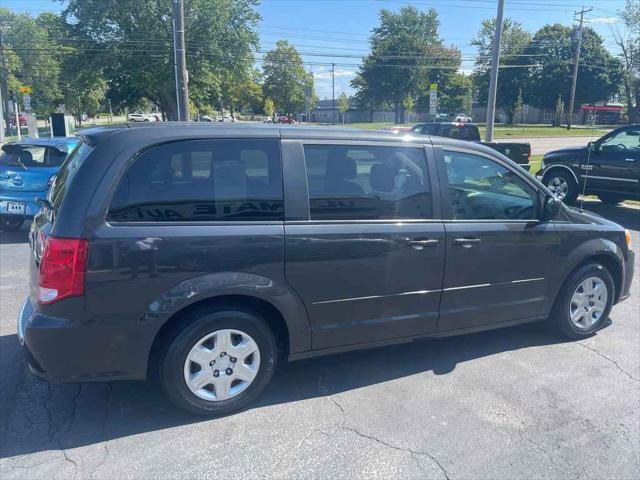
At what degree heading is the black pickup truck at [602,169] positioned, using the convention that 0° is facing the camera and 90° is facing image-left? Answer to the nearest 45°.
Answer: approximately 90°

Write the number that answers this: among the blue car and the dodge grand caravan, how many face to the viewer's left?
0

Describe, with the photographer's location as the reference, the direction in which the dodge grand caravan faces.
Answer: facing away from the viewer and to the right of the viewer

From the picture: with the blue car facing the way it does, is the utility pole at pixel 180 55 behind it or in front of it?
in front

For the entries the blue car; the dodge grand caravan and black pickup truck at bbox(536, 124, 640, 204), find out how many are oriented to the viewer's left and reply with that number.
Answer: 1

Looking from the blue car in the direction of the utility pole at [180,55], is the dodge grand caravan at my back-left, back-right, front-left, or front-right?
back-right

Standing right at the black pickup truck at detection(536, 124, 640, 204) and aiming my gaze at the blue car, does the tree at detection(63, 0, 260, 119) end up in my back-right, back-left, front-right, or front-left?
front-right

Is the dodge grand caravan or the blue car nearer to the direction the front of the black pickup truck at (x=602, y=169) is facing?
the blue car

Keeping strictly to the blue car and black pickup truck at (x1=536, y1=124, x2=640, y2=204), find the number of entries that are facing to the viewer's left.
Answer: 1

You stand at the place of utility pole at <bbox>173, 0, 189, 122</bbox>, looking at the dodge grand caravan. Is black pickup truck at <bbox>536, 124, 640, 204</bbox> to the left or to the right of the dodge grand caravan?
left

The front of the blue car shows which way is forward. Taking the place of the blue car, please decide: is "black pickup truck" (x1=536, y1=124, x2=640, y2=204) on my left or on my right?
on my right

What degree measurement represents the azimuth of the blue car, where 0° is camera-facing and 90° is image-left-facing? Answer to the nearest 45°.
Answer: approximately 225°

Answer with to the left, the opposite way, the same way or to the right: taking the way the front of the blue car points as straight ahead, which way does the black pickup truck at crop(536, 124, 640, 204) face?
to the left

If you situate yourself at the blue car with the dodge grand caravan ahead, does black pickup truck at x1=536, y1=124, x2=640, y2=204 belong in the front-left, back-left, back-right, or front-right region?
front-left

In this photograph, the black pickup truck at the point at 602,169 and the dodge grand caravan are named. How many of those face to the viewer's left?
1
